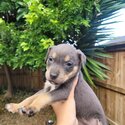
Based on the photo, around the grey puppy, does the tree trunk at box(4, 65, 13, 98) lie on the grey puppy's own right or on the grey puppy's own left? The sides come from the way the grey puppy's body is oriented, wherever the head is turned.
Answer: on the grey puppy's own right

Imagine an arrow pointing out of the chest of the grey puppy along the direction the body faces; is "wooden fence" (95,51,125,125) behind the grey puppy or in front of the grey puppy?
behind

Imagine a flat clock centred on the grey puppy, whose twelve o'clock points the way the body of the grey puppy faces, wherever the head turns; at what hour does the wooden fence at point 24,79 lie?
The wooden fence is roughly at 4 o'clock from the grey puppy.

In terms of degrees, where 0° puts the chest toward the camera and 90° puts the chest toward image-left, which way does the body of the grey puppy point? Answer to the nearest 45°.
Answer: approximately 45°
